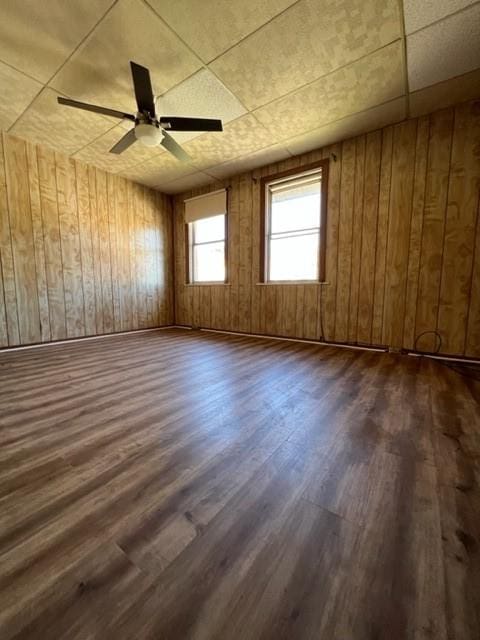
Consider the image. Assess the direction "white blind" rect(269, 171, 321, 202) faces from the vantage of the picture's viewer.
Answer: facing the viewer and to the left of the viewer

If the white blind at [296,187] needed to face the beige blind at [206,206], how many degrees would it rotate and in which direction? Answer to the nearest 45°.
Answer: approximately 45° to its right

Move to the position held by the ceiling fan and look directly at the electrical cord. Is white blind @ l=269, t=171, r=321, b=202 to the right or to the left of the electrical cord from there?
left

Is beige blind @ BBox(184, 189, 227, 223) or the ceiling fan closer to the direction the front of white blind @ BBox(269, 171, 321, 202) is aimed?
the ceiling fan

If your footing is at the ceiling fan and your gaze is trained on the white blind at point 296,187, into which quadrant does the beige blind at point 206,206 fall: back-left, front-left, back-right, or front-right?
front-left

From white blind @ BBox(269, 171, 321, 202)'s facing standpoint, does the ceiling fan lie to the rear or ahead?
ahead

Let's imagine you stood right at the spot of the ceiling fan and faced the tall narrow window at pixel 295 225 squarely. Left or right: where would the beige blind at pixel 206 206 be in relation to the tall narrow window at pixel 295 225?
left
